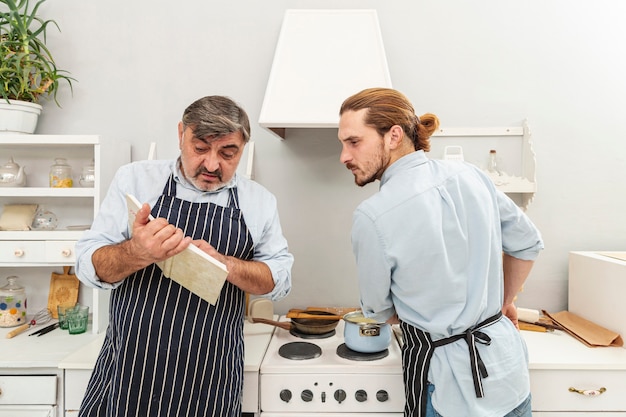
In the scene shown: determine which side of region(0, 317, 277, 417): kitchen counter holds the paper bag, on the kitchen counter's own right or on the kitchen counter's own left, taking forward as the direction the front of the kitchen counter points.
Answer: on the kitchen counter's own left

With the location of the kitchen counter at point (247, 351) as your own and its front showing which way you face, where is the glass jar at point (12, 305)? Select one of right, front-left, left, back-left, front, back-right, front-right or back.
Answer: back-right

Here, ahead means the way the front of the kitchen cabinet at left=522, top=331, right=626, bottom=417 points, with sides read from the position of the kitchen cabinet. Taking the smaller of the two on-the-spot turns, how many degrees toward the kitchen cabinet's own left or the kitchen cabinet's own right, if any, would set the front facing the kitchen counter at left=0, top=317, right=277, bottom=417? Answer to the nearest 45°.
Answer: approximately 45° to the kitchen cabinet's own right

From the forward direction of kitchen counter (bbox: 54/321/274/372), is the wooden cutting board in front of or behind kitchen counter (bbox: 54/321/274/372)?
behind

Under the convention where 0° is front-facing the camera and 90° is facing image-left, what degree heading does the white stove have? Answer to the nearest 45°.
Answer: approximately 0°

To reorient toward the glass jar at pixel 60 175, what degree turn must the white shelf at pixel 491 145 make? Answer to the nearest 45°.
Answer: approximately 45° to its right

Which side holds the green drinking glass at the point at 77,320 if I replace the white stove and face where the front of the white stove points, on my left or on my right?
on my right
